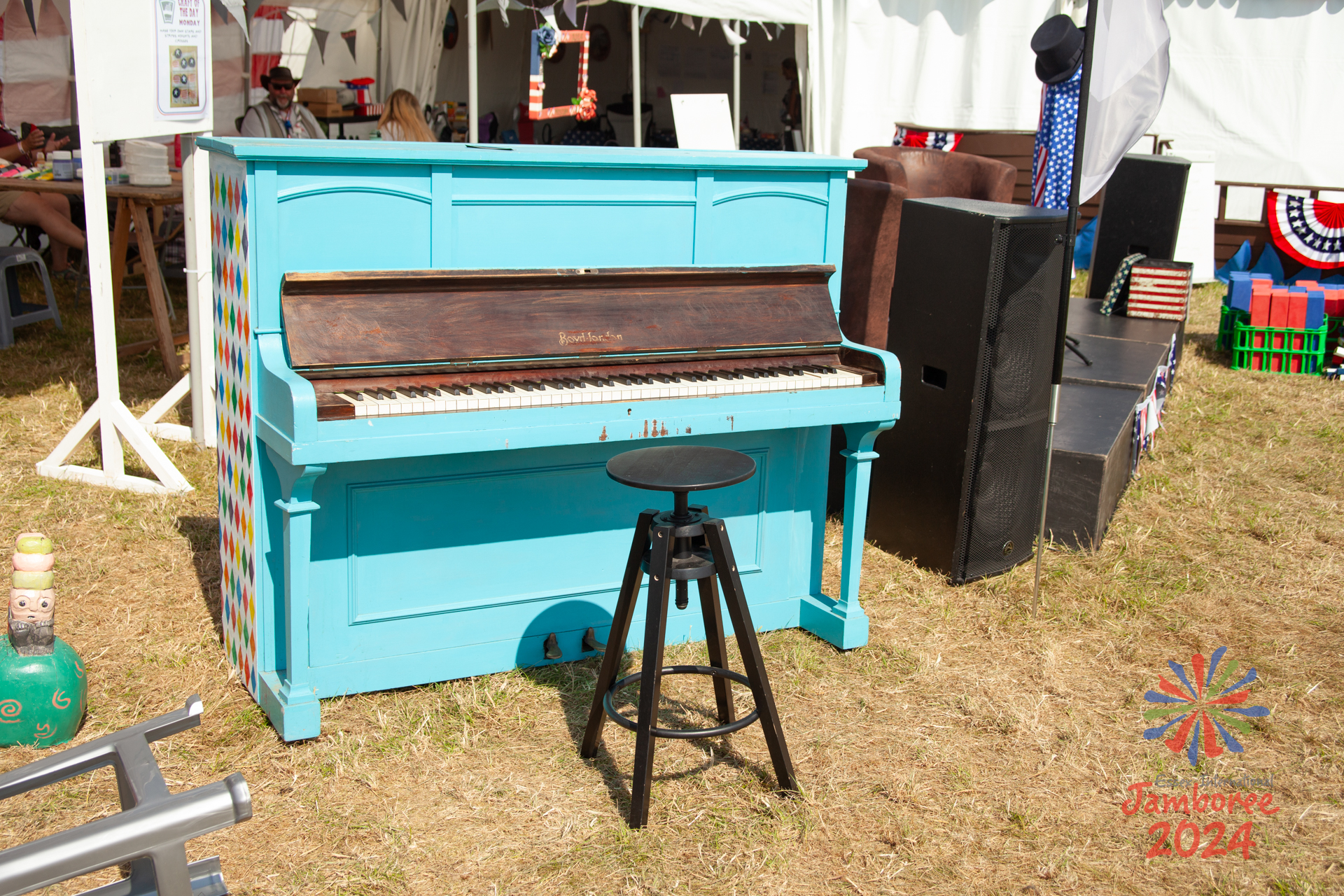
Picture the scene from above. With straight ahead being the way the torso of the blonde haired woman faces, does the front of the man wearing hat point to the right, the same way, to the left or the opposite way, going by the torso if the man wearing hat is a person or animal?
the opposite way

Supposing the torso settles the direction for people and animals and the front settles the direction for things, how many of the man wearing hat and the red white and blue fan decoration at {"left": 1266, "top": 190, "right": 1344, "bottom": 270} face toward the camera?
2

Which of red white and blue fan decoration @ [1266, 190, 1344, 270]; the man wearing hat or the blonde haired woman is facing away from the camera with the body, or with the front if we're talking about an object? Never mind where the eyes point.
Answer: the blonde haired woman

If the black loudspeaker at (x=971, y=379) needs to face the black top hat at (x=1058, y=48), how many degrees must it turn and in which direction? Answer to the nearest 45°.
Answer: approximately 135° to its left

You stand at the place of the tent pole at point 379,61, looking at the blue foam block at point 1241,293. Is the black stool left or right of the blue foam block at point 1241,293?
right

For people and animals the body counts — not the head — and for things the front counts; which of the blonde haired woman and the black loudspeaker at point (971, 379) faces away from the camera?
the blonde haired woman

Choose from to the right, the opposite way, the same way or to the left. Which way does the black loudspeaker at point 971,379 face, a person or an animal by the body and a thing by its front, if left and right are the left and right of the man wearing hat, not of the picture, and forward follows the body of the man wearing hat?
the same way

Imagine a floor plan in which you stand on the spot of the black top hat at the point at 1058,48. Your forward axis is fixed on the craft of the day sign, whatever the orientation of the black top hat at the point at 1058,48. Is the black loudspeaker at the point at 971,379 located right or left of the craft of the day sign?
left

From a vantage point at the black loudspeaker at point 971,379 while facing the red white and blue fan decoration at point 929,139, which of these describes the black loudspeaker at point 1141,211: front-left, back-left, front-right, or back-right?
front-right

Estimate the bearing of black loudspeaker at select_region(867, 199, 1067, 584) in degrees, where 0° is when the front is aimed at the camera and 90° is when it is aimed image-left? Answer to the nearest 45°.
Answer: approximately 315°

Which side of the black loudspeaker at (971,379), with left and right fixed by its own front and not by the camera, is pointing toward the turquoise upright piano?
right

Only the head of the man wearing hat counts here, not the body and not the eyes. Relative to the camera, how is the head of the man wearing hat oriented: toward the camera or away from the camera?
toward the camera

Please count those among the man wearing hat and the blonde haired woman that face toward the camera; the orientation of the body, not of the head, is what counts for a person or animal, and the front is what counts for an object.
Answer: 1

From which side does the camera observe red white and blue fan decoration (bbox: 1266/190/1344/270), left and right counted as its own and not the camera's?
front

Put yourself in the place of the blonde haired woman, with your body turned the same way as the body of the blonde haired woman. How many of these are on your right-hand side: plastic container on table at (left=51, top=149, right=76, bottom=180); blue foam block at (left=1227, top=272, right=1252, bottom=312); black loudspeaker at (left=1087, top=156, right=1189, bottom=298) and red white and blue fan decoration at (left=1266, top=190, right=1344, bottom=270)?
3

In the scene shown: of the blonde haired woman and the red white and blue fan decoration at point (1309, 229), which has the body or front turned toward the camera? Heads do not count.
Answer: the red white and blue fan decoration

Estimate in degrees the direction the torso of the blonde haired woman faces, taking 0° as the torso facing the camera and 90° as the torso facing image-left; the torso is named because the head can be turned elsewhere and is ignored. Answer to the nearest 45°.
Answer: approximately 180°

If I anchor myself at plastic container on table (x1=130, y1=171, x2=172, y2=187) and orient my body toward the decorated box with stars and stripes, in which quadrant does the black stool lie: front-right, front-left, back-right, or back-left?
front-right

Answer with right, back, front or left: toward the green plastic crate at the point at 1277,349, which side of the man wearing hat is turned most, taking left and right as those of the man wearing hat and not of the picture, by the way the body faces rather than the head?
left

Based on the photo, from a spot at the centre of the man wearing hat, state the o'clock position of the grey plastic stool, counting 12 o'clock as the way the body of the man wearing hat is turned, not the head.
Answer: The grey plastic stool is roughly at 2 o'clock from the man wearing hat.
